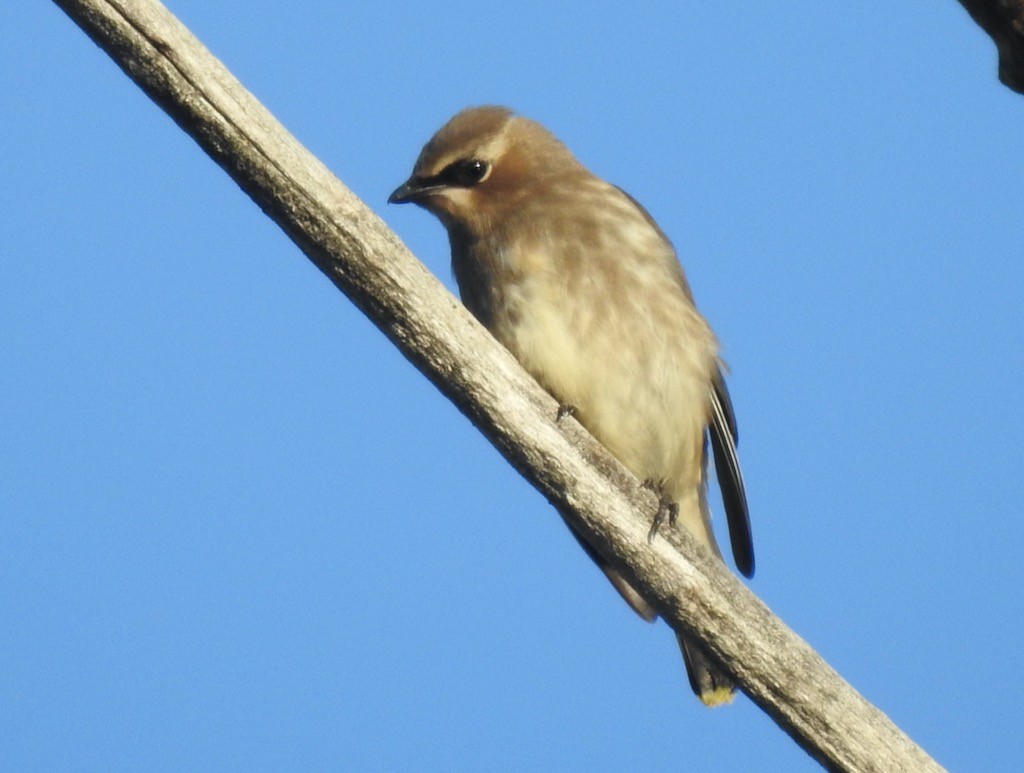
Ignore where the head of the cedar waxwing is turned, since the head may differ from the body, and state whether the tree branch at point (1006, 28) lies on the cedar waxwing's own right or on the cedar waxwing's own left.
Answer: on the cedar waxwing's own left

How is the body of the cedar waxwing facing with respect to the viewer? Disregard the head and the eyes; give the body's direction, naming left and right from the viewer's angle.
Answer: facing the viewer and to the left of the viewer
